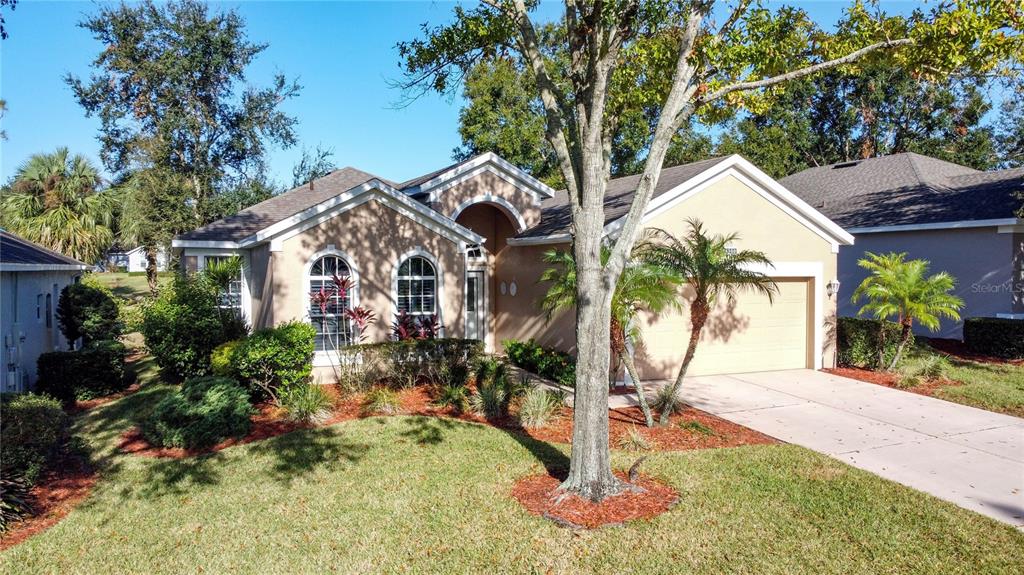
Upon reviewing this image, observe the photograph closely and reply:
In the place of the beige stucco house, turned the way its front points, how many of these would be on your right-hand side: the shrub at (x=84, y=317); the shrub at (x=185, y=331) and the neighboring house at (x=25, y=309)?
3

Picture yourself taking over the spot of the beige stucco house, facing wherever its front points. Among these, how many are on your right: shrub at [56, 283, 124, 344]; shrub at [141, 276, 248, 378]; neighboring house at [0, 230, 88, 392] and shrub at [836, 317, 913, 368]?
3

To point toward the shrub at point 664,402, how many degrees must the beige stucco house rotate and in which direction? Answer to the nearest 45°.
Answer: approximately 45° to its left

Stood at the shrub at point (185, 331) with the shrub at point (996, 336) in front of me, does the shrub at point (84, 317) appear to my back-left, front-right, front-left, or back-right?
back-left

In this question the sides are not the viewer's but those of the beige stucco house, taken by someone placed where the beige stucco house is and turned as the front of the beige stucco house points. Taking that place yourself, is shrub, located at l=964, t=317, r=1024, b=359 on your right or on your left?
on your left

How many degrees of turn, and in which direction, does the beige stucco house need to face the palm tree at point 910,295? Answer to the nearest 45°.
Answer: approximately 90° to its left

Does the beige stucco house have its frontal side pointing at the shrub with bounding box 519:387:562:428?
yes

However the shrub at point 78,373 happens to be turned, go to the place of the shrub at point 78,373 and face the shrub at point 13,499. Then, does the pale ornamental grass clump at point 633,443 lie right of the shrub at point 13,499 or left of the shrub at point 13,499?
left

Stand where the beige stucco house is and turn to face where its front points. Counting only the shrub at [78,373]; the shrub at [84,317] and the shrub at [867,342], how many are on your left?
1

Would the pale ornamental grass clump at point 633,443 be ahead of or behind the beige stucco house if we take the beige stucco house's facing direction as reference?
ahead

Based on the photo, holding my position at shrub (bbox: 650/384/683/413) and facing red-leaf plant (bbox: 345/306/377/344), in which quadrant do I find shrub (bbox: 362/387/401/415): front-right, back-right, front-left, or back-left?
front-left

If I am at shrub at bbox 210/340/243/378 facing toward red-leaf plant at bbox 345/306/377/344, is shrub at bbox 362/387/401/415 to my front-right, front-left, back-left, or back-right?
front-right

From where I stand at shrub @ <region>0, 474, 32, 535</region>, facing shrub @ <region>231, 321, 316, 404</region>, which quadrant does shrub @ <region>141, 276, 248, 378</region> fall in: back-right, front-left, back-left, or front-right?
front-left

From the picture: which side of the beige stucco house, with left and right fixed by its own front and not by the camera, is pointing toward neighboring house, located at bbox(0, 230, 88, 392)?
right

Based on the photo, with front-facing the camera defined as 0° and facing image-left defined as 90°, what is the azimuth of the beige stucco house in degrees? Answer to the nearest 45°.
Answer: approximately 0°

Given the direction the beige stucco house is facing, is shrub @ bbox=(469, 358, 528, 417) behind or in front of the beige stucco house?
in front

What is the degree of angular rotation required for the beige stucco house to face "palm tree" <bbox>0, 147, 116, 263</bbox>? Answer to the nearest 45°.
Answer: approximately 135° to its right
